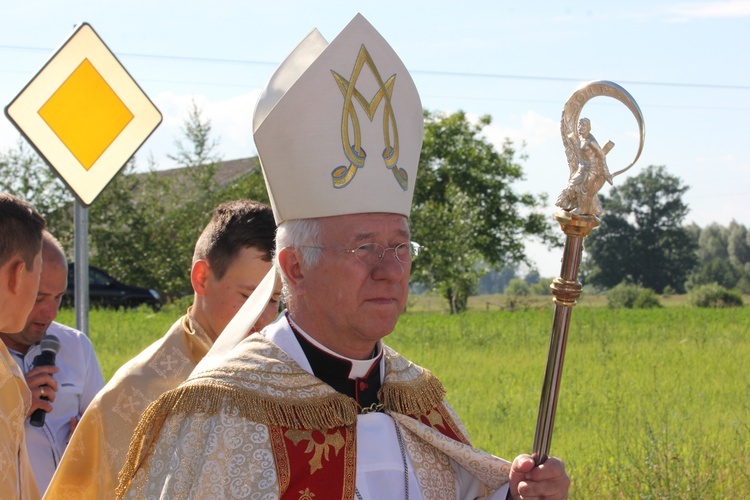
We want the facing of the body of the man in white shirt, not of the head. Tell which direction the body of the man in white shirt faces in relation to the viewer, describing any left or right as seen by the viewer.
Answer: facing the viewer and to the left of the viewer

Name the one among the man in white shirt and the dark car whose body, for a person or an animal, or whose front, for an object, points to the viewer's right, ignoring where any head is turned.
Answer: the dark car

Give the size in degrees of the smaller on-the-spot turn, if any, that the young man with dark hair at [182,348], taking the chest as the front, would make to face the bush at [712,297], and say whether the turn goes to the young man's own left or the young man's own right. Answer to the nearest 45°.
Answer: approximately 90° to the young man's own left

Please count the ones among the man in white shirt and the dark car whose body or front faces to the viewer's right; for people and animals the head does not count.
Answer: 1

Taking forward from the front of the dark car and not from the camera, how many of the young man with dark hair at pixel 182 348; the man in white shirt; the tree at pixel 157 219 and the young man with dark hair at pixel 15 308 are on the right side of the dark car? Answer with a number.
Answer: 3

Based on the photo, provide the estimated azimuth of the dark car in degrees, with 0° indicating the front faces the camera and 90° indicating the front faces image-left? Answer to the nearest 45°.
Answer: approximately 270°

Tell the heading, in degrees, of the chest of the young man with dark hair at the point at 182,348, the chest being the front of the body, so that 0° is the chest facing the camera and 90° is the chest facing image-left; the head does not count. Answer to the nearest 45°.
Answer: approximately 315°

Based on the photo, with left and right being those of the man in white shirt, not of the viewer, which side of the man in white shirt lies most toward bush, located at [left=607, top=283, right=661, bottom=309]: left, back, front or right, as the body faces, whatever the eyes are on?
back

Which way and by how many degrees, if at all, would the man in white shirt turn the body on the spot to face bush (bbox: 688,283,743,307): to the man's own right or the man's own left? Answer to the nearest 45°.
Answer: approximately 180°
